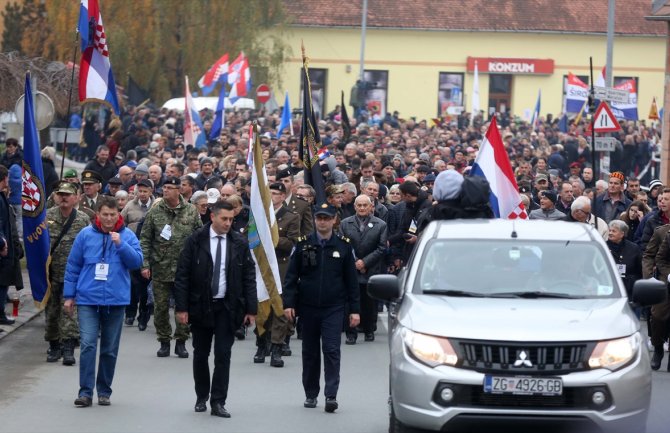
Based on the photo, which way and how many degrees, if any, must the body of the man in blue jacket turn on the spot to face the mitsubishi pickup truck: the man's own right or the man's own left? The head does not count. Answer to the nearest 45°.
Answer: approximately 45° to the man's own left

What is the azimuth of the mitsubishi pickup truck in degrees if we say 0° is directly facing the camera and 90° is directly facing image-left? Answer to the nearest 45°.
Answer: approximately 0°

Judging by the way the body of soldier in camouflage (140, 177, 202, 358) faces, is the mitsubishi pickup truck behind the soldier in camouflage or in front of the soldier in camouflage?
in front

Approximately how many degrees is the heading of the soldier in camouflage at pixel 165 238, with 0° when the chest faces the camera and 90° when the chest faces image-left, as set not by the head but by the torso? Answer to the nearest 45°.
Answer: approximately 0°

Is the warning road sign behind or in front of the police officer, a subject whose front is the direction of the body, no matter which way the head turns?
behind

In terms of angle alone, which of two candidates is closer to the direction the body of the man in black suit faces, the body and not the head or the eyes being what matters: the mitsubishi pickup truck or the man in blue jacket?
the mitsubishi pickup truck
